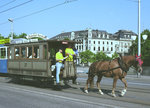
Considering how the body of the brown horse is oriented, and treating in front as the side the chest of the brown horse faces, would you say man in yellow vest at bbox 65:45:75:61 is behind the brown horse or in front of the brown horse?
behind

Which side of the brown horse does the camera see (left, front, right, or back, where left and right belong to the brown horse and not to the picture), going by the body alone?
right

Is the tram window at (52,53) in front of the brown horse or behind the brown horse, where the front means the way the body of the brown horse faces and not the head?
behind

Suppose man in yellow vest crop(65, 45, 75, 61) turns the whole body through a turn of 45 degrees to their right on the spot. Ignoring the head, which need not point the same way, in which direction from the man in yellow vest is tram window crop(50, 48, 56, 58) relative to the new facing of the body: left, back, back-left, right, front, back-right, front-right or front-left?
back-right

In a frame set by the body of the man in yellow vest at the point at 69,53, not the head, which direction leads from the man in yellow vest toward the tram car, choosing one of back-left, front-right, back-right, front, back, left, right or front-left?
back

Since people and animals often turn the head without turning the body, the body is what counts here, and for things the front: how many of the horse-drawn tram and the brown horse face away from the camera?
0

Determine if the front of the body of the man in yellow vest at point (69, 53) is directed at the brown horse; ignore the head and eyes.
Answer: yes

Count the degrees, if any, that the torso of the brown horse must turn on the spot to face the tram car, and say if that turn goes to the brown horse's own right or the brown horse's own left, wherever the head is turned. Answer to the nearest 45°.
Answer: approximately 135° to the brown horse's own left

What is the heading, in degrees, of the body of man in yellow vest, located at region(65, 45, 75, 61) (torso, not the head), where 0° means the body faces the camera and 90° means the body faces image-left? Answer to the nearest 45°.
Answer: approximately 315°

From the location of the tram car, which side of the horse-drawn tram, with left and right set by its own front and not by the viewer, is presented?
back

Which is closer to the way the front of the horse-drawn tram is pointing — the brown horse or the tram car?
the brown horse

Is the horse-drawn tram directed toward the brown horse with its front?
yes

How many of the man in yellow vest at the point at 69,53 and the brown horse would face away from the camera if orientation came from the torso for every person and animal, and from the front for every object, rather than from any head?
0

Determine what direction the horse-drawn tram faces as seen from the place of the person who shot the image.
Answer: facing the viewer and to the right of the viewer
